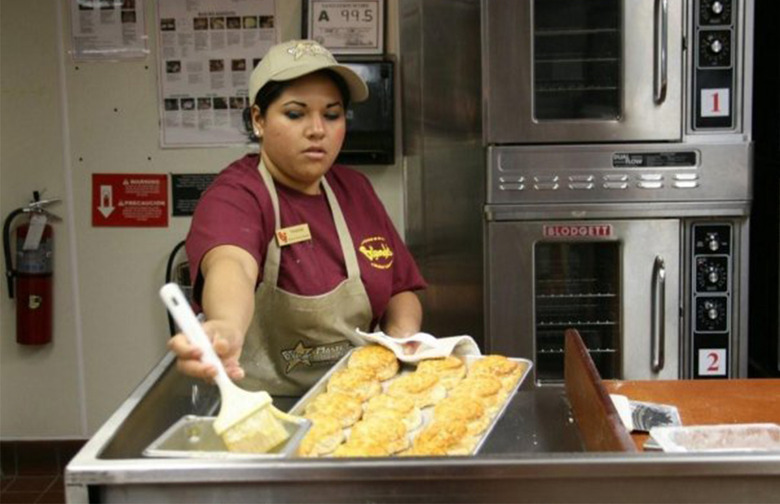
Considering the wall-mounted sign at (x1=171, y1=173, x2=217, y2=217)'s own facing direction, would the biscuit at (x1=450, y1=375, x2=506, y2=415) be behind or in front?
in front

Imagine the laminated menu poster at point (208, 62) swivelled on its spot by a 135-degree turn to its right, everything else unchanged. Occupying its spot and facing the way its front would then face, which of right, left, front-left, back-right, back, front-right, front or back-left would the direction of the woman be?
back-left

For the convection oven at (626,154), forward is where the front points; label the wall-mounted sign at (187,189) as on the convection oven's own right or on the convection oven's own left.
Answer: on the convection oven's own right

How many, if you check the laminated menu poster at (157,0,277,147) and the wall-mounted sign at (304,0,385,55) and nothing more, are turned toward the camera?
2

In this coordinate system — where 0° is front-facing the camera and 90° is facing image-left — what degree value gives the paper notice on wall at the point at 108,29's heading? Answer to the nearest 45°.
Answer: approximately 0°

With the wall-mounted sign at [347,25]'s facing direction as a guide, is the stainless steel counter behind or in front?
in front

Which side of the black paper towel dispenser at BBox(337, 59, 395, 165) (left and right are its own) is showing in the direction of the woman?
front

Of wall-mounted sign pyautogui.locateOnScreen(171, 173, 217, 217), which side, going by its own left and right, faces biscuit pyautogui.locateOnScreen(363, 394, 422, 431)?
front

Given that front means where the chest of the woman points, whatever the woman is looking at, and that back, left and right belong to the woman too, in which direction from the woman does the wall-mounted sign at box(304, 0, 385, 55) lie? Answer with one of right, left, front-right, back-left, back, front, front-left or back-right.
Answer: back

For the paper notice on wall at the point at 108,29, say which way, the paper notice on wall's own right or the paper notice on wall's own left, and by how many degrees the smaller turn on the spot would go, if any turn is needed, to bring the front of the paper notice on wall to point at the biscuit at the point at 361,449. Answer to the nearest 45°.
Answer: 0° — it already faces it

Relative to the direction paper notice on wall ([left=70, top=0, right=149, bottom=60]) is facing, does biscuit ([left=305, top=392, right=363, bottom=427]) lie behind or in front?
in front
